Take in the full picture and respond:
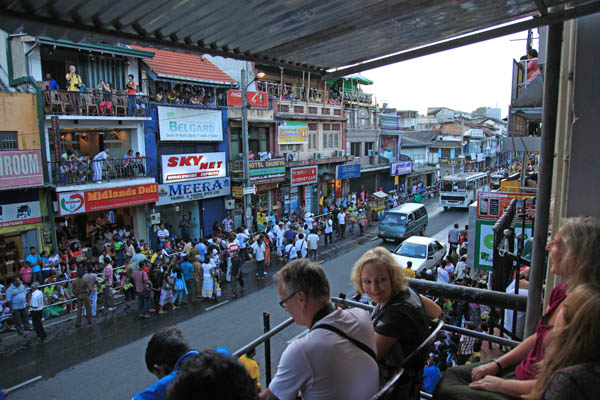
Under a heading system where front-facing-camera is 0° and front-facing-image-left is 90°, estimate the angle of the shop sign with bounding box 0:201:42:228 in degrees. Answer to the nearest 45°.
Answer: approximately 315°

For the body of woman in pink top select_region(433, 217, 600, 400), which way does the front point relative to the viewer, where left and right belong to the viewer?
facing to the left of the viewer

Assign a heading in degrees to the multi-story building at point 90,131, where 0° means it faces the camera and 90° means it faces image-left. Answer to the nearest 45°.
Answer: approximately 315°

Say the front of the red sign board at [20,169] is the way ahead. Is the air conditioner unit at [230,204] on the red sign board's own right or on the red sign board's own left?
on the red sign board's own left

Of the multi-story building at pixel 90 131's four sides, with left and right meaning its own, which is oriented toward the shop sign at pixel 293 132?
left

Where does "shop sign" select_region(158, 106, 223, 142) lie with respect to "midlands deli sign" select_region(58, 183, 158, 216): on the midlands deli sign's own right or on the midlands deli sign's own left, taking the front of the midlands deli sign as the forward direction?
on the midlands deli sign's own left

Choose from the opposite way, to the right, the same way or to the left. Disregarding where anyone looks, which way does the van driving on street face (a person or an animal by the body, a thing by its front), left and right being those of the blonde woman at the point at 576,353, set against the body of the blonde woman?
to the left

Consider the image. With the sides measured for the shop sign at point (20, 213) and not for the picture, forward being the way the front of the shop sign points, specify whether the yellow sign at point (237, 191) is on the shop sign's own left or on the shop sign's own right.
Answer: on the shop sign's own left
